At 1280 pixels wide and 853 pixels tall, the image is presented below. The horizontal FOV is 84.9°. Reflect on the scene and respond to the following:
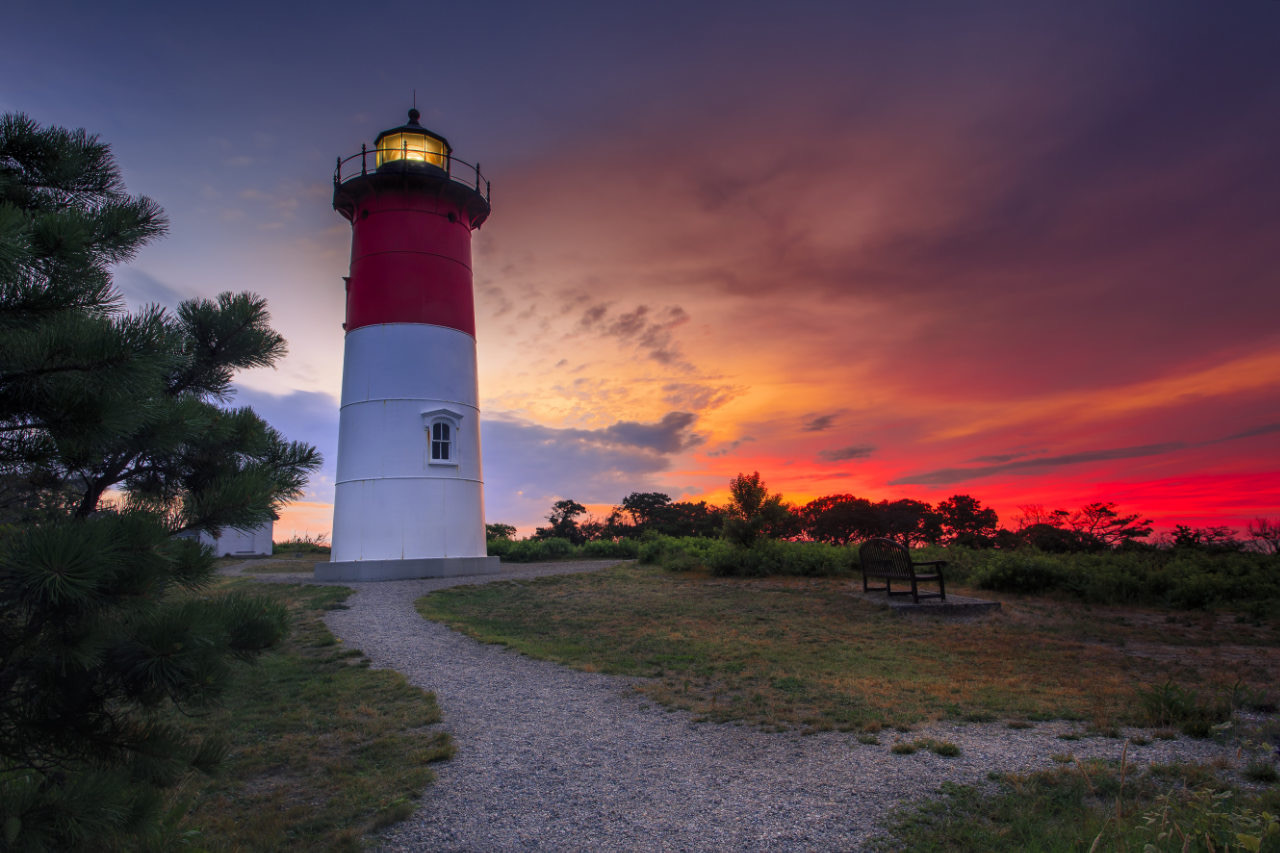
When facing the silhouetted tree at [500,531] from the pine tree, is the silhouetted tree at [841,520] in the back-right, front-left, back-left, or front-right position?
front-right

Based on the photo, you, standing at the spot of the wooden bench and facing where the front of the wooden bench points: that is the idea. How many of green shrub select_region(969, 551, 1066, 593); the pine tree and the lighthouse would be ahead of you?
1

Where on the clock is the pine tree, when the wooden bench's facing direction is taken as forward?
The pine tree is roughly at 5 o'clock from the wooden bench.

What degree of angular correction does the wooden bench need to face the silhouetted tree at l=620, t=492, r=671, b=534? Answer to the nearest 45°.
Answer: approximately 90° to its left

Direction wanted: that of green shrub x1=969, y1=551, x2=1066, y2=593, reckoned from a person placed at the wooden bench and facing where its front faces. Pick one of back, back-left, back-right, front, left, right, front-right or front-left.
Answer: front

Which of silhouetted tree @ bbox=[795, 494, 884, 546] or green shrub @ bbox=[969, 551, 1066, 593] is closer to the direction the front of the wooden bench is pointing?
the green shrub
